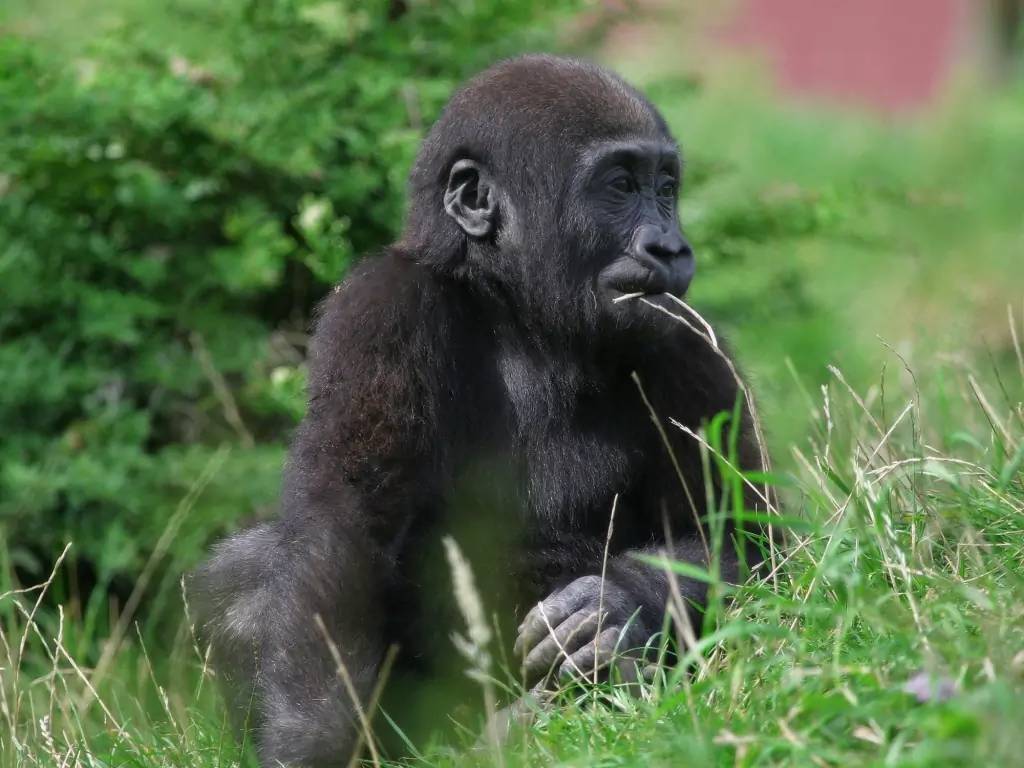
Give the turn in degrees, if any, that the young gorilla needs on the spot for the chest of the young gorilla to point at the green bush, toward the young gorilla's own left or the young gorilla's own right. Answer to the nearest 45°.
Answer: approximately 180°

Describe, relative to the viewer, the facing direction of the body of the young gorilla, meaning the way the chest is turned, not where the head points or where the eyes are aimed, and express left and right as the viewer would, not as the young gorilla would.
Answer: facing the viewer and to the right of the viewer
